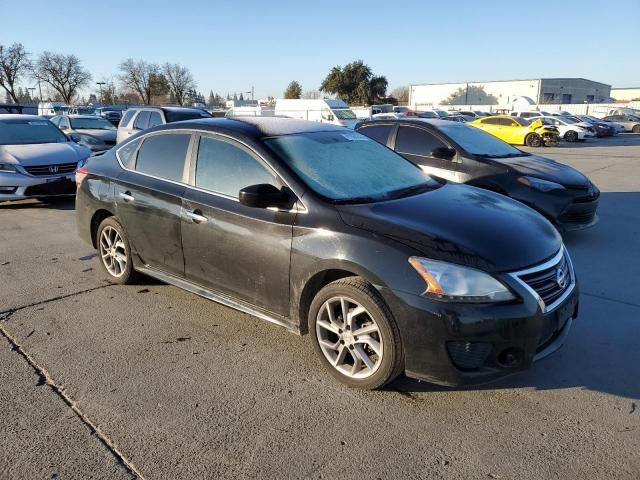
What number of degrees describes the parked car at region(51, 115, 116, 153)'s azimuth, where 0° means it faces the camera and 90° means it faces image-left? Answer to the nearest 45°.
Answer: approximately 315°

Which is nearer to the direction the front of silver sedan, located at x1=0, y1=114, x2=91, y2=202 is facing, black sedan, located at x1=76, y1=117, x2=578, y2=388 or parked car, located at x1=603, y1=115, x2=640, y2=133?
the black sedan

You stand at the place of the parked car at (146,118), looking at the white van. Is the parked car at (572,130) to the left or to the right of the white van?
right

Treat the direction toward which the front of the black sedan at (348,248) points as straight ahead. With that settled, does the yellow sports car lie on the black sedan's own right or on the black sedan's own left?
on the black sedan's own left

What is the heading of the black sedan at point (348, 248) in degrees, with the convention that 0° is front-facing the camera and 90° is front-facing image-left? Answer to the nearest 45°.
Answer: approximately 315°
